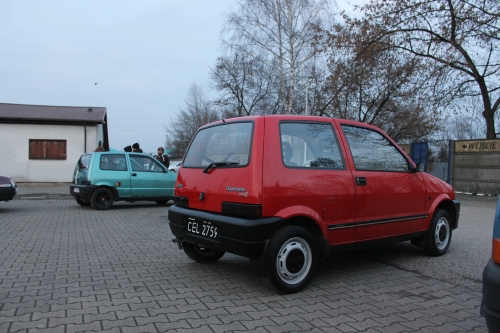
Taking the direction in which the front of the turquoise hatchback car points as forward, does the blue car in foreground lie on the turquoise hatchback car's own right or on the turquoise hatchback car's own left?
on the turquoise hatchback car's own right

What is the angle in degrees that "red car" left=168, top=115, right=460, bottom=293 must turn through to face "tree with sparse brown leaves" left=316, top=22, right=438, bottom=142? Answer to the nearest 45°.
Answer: approximately 45° to its left

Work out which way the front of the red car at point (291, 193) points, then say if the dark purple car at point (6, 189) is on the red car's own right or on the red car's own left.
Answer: on the red car's own left

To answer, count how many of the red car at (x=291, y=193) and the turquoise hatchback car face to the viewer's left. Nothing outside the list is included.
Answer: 0

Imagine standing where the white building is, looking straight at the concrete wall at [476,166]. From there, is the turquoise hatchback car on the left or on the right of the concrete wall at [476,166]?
right

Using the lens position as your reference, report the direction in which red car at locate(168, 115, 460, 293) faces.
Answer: facing away from the viewer and to the right of the viewer

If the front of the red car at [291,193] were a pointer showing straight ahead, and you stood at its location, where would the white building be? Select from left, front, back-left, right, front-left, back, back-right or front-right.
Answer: left

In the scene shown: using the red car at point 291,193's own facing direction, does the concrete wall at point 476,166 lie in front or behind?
in front

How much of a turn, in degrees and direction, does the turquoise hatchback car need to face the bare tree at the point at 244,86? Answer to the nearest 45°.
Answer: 0° — it already faces it

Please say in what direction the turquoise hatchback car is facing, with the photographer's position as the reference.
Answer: facing away from the viewer and to the right of the viewer

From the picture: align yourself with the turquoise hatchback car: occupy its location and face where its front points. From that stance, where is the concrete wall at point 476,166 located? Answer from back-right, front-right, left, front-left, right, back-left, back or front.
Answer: front-right
